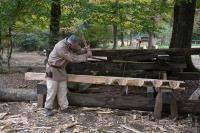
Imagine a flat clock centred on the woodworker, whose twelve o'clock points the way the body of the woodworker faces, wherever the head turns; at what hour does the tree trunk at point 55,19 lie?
The tree trunk is roughly at 9 o'clock from the woodworker.

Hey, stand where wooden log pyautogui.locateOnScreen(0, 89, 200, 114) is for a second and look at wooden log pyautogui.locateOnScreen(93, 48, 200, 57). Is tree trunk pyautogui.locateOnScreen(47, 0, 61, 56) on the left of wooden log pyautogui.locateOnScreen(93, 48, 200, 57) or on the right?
left

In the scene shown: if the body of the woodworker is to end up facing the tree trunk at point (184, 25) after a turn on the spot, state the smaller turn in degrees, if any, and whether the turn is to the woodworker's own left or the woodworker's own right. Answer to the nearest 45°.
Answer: approximately 45° to the woodworker's own left

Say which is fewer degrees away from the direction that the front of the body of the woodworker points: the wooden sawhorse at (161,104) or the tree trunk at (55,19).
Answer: the wooden sawhorse

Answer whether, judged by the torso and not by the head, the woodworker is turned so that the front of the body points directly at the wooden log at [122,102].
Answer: yes

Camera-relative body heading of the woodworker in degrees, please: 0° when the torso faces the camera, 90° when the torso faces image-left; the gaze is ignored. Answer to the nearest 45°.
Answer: approximately 270°
